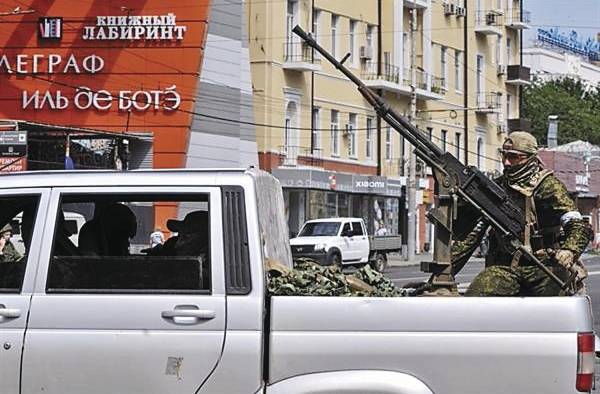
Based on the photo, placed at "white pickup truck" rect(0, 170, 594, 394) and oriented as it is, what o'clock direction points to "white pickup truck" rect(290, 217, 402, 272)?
"white pickup truck" rect(290, 217, 402, 272) is roughly at 3 o'clock from "white pickup truck" rect(0, 170, 594, 394).

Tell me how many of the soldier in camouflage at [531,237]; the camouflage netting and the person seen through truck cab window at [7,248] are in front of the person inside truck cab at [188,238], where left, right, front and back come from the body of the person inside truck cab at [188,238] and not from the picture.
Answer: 1

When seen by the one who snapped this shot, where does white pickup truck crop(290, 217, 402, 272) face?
facing the viewer and to the left of the viewer

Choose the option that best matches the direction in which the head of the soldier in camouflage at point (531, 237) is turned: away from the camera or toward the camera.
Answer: toward the camera

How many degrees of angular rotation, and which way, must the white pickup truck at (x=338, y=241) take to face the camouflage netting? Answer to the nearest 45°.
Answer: approximately 45° to its left

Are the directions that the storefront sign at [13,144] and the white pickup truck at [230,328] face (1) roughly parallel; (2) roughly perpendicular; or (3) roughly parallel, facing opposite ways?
roughly perpendicular

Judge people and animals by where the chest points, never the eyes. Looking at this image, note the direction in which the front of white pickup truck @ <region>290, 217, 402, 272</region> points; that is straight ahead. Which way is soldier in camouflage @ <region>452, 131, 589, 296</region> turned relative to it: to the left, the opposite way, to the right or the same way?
the same way

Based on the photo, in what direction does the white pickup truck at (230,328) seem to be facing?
to the viewer's left

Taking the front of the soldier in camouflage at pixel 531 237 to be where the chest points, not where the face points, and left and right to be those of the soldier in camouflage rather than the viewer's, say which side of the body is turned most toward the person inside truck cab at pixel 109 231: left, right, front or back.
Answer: front

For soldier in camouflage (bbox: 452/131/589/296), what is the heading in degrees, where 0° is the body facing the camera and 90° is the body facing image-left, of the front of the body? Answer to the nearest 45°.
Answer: approximately 45°

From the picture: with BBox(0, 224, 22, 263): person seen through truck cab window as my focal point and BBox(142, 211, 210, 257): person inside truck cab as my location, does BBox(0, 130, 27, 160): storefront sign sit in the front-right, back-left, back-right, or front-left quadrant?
front-right

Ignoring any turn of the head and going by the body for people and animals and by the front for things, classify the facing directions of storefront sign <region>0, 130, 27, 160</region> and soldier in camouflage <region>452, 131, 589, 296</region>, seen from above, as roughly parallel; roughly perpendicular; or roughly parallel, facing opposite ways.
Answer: roughly perpendicular

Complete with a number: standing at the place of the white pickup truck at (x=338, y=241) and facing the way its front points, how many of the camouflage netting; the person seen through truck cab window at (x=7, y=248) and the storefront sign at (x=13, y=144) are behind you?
0

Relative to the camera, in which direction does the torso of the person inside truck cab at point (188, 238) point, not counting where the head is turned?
to the viewer's left

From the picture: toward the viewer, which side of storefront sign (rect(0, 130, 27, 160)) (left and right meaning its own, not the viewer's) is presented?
front

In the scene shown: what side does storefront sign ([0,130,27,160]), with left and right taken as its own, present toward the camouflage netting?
front
